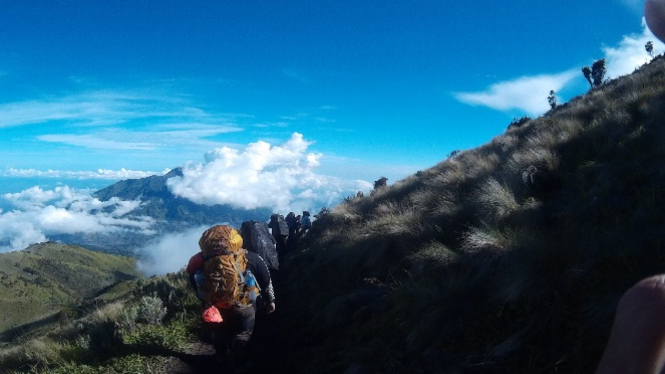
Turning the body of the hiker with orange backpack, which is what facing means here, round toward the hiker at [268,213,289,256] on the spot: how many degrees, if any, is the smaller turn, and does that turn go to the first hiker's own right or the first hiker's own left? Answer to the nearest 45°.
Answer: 0° — they already face them

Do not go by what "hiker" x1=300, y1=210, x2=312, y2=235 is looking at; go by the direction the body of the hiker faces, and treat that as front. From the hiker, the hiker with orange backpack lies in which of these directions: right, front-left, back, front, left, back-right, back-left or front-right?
back

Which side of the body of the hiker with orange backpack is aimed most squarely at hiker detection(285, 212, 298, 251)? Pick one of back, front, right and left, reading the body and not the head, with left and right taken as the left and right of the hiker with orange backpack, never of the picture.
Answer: front

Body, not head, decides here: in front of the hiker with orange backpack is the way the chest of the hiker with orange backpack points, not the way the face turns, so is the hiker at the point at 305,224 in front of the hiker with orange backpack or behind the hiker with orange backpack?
in front

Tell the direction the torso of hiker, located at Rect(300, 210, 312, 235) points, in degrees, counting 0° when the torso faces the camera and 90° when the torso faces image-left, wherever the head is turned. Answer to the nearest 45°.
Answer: approximately 180°

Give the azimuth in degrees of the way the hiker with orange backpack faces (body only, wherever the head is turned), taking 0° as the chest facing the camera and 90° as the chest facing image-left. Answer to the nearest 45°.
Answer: approximately 180°

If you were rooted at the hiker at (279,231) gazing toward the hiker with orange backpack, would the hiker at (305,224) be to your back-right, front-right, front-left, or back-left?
back-left

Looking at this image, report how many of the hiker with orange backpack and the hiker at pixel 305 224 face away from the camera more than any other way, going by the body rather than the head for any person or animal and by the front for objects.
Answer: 2
